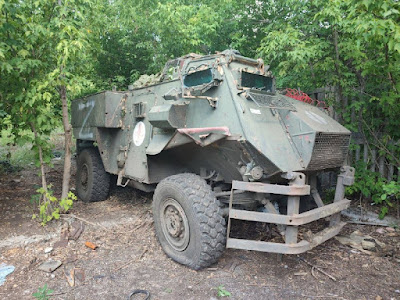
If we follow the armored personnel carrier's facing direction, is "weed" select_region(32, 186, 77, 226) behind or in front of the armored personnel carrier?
behind

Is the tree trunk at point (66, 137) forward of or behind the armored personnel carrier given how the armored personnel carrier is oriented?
behind

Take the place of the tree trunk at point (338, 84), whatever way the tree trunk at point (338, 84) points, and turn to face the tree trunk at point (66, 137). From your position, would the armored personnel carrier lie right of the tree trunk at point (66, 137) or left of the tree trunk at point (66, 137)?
left

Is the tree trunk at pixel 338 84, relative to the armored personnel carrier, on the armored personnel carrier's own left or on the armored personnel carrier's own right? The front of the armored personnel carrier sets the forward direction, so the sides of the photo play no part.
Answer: on the armored personnel carrier's own left

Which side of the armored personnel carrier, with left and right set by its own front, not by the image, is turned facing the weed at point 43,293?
right

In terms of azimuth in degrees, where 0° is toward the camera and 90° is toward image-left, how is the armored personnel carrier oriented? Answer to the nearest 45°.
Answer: approximately 315°

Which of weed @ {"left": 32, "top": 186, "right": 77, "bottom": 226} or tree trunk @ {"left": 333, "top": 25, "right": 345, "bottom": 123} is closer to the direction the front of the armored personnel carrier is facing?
the tree trunk
